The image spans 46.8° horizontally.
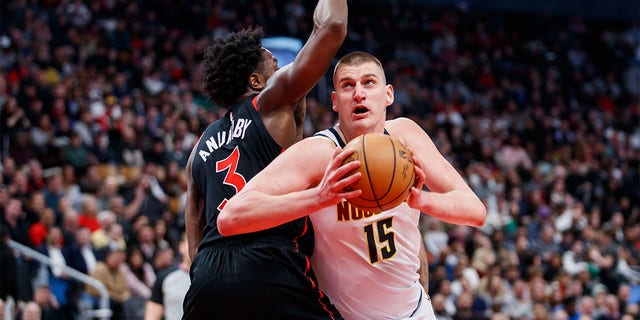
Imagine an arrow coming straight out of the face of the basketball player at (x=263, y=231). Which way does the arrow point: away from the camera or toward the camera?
away from the camera

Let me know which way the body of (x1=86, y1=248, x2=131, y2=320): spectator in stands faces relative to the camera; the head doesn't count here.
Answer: toward the camera

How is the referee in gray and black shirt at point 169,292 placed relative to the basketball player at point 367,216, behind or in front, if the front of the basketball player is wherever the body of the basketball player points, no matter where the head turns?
behind

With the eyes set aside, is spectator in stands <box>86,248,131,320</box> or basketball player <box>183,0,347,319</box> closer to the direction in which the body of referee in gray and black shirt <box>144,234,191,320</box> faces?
the basketball player

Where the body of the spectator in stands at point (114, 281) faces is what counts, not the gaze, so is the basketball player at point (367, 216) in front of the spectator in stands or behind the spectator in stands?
in front

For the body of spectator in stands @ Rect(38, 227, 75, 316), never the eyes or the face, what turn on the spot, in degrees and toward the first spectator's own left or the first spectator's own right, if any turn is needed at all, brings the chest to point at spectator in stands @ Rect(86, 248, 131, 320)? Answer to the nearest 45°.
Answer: approximately 45° to the first spectator's own left

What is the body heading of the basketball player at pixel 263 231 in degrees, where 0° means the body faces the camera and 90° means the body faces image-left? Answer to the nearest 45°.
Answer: approximately 225°

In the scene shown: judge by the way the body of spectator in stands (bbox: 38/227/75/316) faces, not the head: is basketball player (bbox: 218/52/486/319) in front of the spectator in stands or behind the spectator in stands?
in front

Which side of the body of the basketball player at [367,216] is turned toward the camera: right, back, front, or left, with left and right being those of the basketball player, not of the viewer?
front

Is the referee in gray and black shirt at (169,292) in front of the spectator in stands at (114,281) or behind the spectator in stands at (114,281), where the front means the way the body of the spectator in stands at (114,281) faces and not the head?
in front

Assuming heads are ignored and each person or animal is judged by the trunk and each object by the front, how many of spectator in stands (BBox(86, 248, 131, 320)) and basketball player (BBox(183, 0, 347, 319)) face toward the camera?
1
